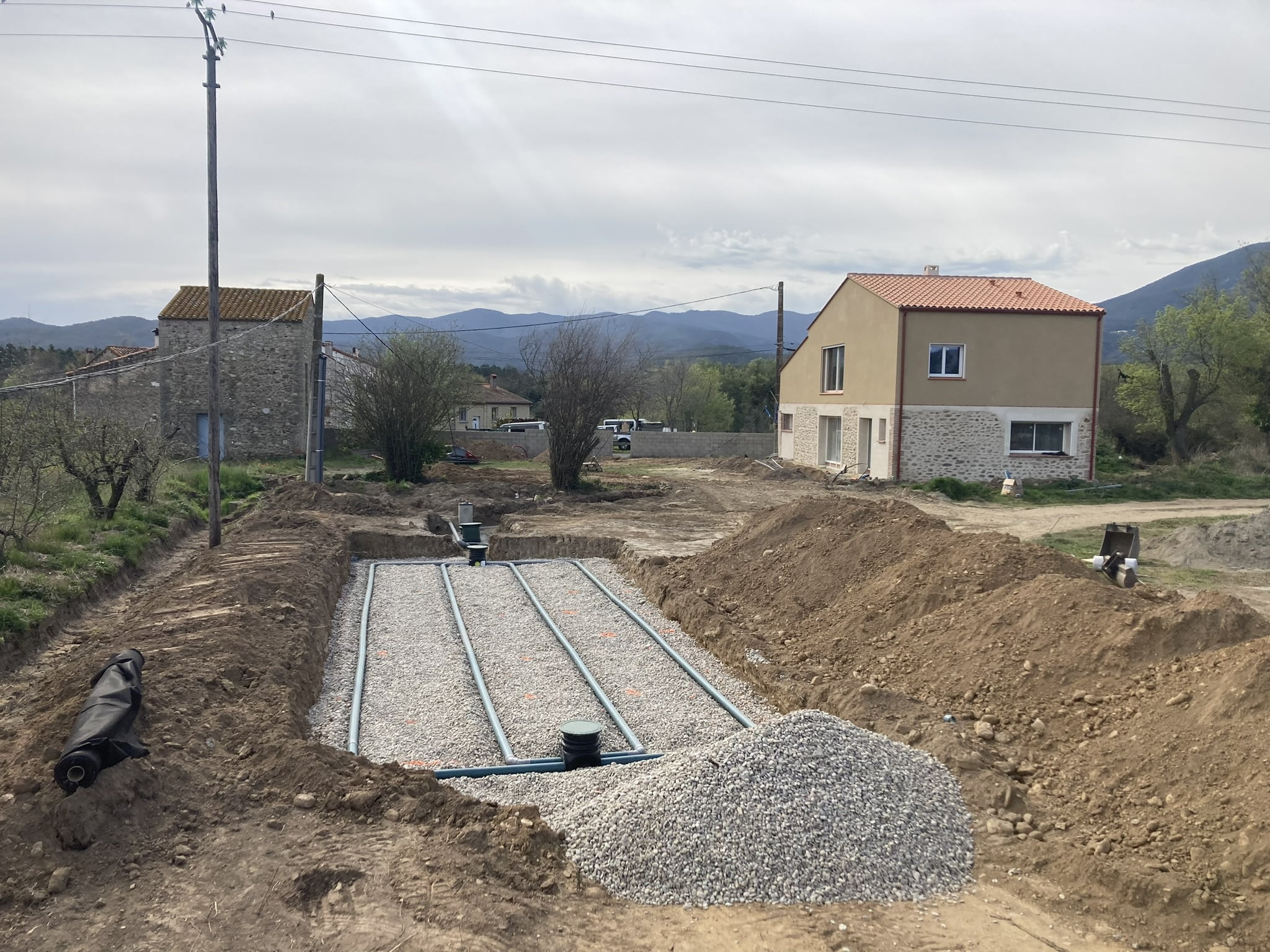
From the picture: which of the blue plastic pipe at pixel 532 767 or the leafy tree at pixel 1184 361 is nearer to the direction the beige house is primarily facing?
the blue plastic pipe

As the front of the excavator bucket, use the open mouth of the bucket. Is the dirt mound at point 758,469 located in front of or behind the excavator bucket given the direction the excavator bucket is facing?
behind

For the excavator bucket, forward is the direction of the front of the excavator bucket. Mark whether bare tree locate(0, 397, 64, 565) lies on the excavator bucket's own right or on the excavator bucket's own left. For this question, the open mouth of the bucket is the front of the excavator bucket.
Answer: on the excavator bucket's own right

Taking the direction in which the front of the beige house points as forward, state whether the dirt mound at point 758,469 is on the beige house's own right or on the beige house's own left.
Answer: on the beige house's own right

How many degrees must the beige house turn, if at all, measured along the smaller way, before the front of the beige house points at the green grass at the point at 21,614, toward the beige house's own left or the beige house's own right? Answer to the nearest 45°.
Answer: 0° — it already faces it

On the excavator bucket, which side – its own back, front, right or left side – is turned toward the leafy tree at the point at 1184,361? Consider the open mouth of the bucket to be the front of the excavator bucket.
back

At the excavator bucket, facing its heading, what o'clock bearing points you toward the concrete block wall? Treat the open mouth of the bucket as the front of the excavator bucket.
The concrete block wall is roughly at 5 o'clock from the excavator bucket.

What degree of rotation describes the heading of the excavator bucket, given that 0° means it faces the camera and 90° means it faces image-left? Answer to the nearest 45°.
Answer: approximately 0°

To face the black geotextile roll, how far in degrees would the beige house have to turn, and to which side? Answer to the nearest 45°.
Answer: approximately 45° to its left

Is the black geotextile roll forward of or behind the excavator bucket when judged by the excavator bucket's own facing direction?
forward

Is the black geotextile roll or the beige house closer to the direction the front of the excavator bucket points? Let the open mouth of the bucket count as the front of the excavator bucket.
the black geotextile roll

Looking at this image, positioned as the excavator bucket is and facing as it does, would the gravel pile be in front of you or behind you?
in front

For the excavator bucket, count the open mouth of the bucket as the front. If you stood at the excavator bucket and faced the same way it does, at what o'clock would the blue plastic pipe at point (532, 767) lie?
The blue plastic pipe is roughly at 1 o'clock from the excavator bucket.

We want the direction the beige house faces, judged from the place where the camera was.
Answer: facing the viewer and to the left of the viewer

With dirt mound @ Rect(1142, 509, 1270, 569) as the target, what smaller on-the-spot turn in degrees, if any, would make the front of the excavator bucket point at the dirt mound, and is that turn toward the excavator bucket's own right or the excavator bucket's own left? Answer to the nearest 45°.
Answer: approximately 180°

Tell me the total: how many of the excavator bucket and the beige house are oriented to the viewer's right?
0

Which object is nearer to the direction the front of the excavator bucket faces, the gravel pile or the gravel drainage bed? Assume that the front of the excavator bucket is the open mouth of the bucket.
the gravel pile

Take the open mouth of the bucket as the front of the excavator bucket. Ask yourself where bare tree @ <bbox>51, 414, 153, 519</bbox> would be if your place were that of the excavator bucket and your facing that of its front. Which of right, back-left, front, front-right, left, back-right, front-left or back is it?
right
